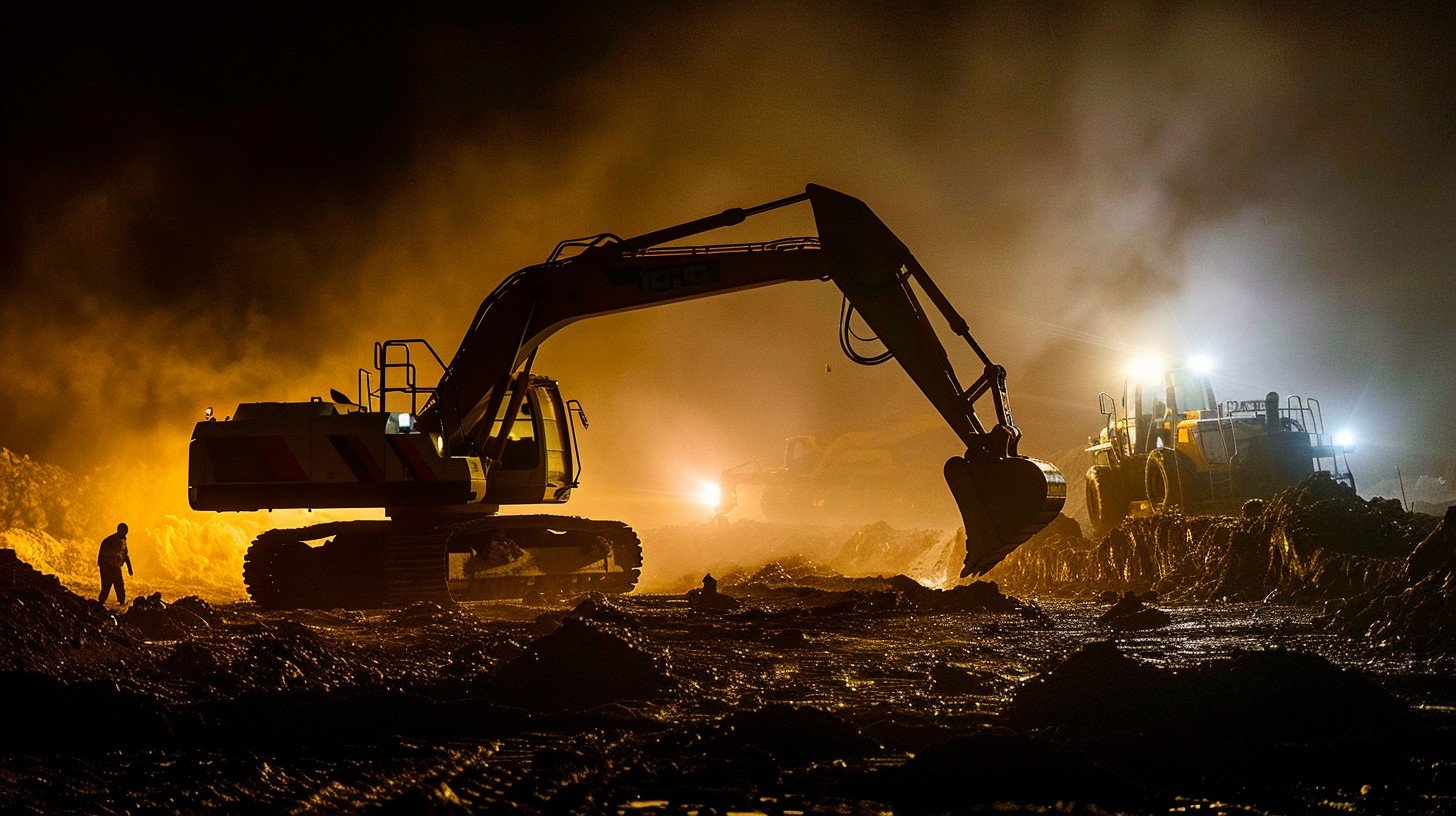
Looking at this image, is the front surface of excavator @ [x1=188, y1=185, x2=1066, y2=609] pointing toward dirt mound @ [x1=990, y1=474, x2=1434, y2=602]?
yes

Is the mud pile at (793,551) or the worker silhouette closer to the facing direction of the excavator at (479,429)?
the mud pile

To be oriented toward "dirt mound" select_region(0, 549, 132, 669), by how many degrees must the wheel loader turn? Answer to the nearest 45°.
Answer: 0° — it already faces it

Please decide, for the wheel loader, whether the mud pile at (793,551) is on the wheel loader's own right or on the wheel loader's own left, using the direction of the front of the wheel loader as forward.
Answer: on the wheel loader's own right

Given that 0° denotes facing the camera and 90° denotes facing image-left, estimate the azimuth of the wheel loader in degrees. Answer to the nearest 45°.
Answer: approximately 45°

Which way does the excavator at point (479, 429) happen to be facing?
to the viewer's right

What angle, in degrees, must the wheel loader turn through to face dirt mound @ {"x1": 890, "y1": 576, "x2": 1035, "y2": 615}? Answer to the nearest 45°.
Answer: approximately 45° to its left

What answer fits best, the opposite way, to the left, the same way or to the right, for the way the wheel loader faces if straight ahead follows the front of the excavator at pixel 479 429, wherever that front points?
the opposite way

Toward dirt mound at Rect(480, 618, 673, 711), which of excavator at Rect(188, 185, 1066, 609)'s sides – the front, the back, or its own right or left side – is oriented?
right

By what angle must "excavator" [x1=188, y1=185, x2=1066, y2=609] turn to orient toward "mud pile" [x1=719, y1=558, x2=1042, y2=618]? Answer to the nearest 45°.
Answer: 0° — it already faces it

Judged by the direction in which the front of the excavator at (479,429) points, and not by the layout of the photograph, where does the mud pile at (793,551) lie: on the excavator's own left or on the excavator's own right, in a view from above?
on the excavator's own left

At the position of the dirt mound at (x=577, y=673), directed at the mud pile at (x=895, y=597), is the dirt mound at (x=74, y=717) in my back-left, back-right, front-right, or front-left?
back-left

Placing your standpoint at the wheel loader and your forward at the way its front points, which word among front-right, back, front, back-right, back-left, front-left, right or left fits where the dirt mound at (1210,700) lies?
front-left

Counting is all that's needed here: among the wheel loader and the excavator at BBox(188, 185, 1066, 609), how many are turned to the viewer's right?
1

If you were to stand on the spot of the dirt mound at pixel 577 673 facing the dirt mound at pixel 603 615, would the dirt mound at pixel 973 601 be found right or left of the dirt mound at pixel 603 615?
right

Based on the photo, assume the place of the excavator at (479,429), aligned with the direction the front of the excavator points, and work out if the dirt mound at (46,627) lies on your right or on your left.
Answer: on your right
